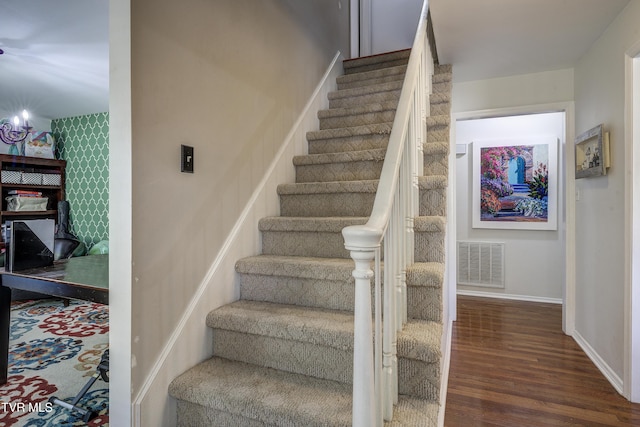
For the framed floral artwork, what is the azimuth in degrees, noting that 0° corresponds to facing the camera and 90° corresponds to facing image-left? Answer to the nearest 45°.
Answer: approximately 0°

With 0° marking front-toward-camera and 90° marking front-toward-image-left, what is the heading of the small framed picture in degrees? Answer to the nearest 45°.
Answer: approximately 45°

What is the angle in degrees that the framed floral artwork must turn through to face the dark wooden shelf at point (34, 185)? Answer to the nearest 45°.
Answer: approximately 45° to its right

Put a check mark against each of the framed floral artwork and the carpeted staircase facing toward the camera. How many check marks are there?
2

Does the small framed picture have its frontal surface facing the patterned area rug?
yes

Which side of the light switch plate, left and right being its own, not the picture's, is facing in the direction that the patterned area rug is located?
back

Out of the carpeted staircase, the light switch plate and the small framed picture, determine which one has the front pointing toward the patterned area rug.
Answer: the small framed picture

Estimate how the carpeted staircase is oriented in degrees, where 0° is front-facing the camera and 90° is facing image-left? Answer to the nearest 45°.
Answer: approximately 0°

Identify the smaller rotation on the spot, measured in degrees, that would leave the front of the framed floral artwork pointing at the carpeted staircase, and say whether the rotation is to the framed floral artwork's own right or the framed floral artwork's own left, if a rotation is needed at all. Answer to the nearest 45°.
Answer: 0° — it already faces it

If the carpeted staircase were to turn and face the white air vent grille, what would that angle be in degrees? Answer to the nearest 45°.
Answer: approximately 135° to its left
